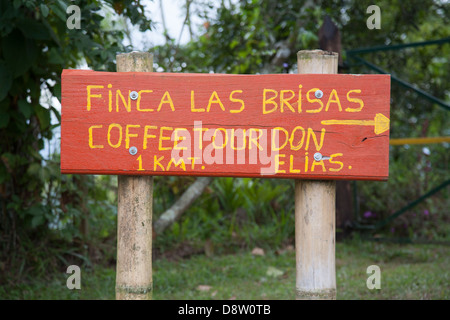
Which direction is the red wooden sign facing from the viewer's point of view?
toward the camera
